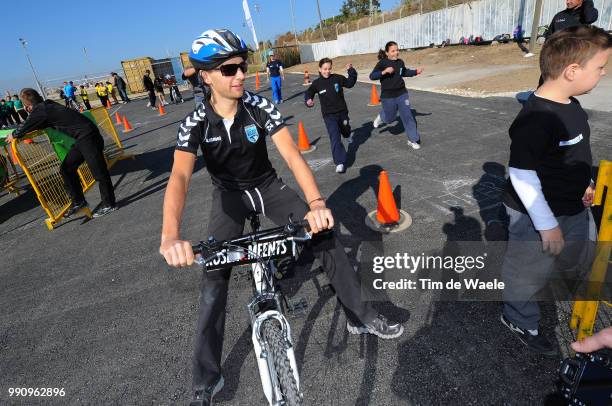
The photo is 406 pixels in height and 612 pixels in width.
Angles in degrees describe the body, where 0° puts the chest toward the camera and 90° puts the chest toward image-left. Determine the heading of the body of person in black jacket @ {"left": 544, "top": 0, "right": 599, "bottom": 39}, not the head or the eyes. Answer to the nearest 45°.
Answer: approximately 45°

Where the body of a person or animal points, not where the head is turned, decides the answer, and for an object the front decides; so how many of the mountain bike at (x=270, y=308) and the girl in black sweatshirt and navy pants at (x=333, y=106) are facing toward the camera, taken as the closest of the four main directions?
2

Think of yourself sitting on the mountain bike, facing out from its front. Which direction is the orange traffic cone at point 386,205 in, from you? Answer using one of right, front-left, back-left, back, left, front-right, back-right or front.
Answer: back-left

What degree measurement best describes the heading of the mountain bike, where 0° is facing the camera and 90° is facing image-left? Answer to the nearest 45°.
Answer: approximately 0°

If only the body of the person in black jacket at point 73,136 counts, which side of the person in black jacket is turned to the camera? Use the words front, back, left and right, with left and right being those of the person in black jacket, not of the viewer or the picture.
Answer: left

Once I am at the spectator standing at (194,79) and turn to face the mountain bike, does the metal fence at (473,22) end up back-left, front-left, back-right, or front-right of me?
back-left

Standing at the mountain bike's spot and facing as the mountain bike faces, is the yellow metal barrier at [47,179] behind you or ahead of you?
behind

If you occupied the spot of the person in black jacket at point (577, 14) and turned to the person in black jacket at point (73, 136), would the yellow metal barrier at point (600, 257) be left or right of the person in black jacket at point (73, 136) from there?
left

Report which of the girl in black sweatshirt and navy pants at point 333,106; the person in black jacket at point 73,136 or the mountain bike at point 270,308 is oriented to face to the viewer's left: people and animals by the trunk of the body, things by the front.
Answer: the person in black jacket

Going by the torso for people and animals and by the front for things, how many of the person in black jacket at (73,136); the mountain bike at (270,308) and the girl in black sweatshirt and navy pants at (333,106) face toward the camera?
2
